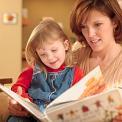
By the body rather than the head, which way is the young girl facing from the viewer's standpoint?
toward the camera

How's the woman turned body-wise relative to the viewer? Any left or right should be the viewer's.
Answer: facing the viewer and to the left of the viewer
